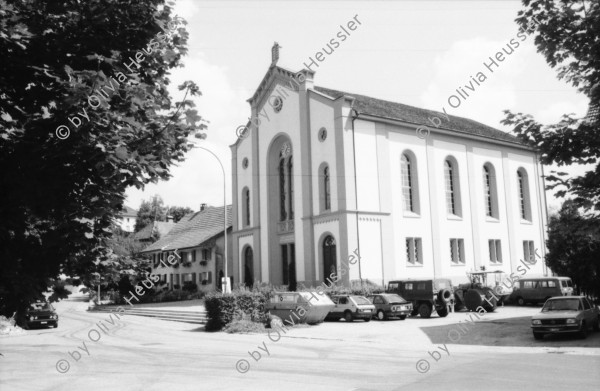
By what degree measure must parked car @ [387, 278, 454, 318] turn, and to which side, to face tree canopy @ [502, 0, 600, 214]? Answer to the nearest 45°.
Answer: approximately 135° to its left

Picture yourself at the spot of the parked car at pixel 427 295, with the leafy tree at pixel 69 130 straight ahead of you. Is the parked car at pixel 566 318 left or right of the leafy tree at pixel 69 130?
left

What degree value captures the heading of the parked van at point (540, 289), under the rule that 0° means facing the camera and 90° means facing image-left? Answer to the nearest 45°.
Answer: approximately 135°

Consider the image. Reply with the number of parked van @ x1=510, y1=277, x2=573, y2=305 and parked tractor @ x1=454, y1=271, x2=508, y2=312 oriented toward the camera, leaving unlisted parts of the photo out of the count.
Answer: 0

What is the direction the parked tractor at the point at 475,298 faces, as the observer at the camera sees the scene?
facing away from the viewer and to the left of the viewer

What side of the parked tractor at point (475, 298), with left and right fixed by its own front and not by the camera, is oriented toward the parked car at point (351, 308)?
left

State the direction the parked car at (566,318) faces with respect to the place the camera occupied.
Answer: facing the viewer and to the left of the viewer

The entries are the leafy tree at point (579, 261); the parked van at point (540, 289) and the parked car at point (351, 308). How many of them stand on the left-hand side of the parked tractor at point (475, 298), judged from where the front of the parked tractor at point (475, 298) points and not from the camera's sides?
1

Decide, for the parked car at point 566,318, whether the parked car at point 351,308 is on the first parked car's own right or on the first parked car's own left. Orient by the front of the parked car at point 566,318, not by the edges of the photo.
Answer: on the first parked car's own right
